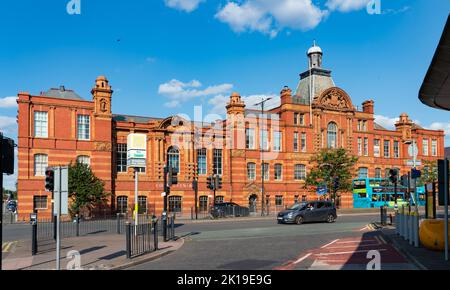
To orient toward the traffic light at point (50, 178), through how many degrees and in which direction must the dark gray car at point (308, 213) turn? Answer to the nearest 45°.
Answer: approximately 45° to its left

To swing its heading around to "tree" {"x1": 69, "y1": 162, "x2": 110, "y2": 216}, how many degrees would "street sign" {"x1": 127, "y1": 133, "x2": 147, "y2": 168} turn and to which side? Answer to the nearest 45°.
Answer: approximately 180°

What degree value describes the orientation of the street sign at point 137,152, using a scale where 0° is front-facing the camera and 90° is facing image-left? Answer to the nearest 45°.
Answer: approximately 0°

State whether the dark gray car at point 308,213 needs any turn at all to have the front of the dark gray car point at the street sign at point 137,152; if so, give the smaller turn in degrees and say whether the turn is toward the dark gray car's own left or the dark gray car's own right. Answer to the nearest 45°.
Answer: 0° — it already faces it

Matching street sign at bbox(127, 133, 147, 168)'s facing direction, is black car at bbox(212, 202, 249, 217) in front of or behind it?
behind

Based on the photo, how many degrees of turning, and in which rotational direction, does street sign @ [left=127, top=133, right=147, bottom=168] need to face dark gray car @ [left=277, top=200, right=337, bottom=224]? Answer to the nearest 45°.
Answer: approximately 135° to its left

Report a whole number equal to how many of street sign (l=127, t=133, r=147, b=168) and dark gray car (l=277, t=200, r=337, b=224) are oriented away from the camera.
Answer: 0

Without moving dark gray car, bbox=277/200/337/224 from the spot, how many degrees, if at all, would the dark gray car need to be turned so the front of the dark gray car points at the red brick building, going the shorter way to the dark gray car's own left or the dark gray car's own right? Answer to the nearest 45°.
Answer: approximately 90° to the dark gray car's own right

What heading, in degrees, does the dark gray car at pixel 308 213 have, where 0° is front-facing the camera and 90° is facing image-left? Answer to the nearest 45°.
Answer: approximately 45°

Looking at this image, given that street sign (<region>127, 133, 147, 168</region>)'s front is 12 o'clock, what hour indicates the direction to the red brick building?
The red brick building is roughly at 6 o'clock from the street sign.
